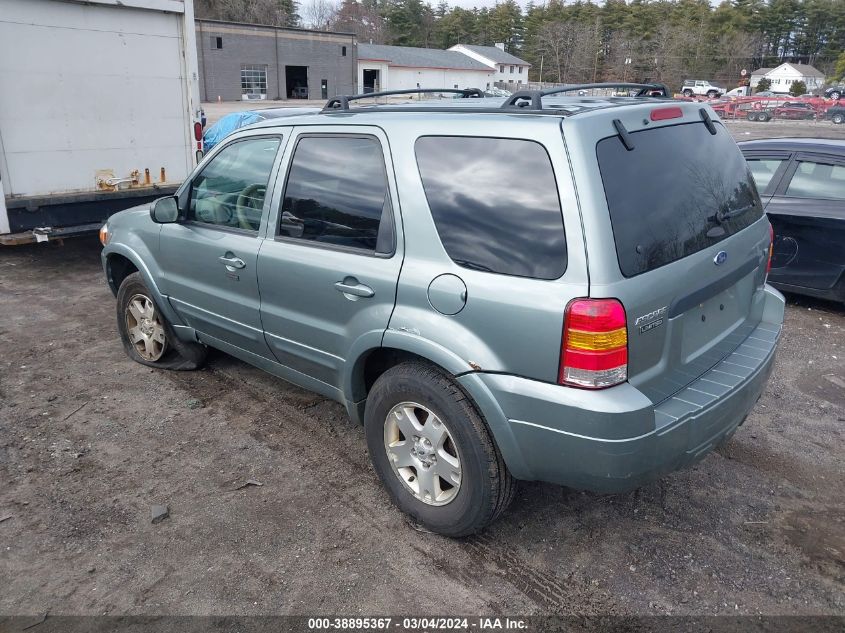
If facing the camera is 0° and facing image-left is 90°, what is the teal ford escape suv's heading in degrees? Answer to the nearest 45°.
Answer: approximately 135°

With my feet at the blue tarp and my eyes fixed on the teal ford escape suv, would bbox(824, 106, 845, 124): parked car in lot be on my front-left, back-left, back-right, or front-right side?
back-left

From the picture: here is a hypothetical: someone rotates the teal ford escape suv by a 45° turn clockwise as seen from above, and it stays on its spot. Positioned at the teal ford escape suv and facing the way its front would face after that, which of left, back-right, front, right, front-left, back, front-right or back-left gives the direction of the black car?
front-right

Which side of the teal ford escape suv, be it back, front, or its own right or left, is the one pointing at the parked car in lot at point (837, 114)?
right
